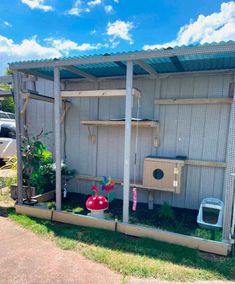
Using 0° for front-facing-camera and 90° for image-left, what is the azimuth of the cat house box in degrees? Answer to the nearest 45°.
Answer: approximately 0°

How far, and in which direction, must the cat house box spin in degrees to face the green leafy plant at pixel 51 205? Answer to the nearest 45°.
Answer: approximately 90° to its right

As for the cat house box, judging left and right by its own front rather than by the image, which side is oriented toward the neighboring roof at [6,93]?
right

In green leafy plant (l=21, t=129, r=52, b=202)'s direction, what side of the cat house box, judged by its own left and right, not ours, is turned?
right
